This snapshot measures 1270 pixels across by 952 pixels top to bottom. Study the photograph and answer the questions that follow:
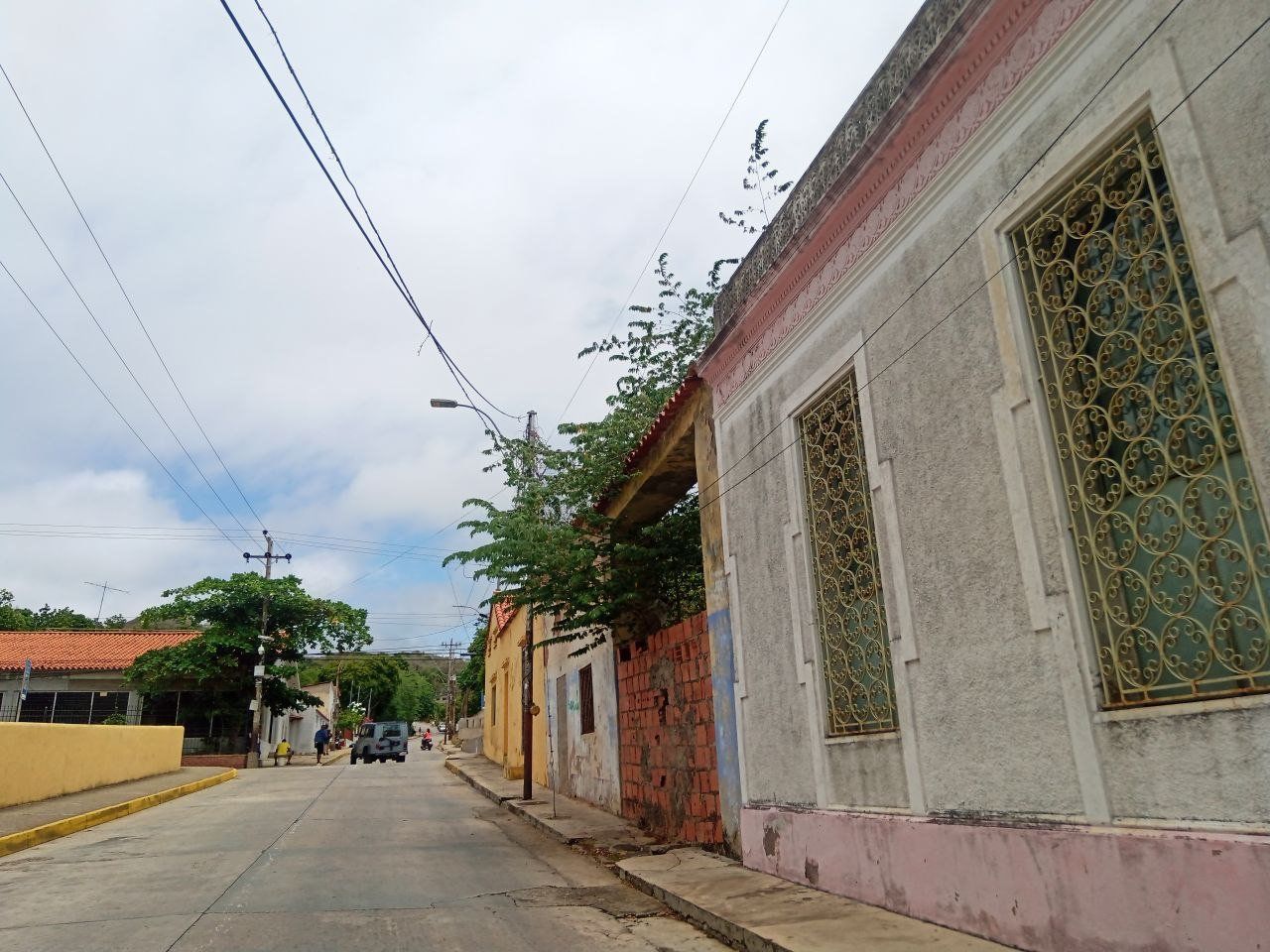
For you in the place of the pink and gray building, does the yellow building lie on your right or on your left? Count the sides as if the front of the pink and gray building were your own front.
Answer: on your right

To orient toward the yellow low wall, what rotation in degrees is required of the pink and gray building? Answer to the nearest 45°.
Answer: approximately 45° to its right

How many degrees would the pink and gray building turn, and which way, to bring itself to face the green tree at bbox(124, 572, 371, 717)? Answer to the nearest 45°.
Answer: approximately 90° to its right

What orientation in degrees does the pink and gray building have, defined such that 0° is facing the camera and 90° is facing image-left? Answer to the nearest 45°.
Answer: approximately 45°
